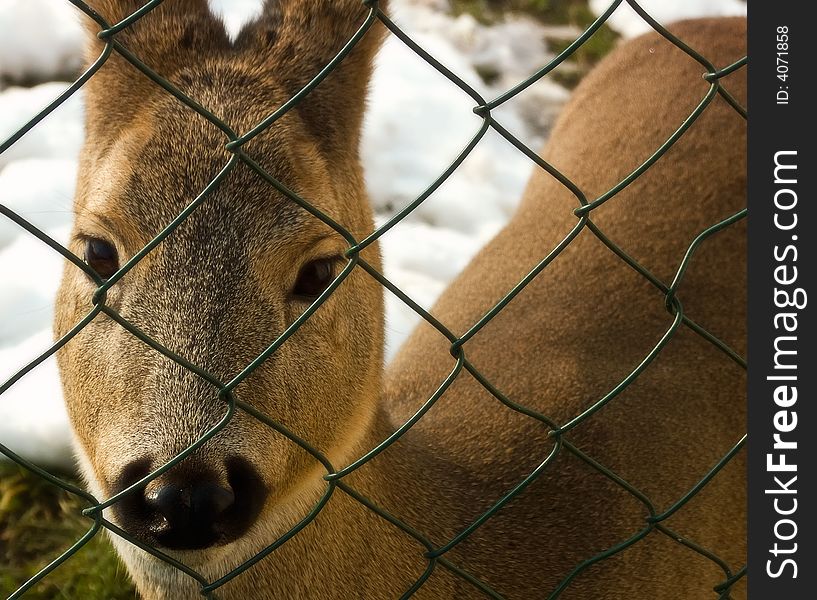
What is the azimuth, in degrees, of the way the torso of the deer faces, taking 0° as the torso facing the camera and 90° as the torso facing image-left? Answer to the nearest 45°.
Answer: approximately 45°
